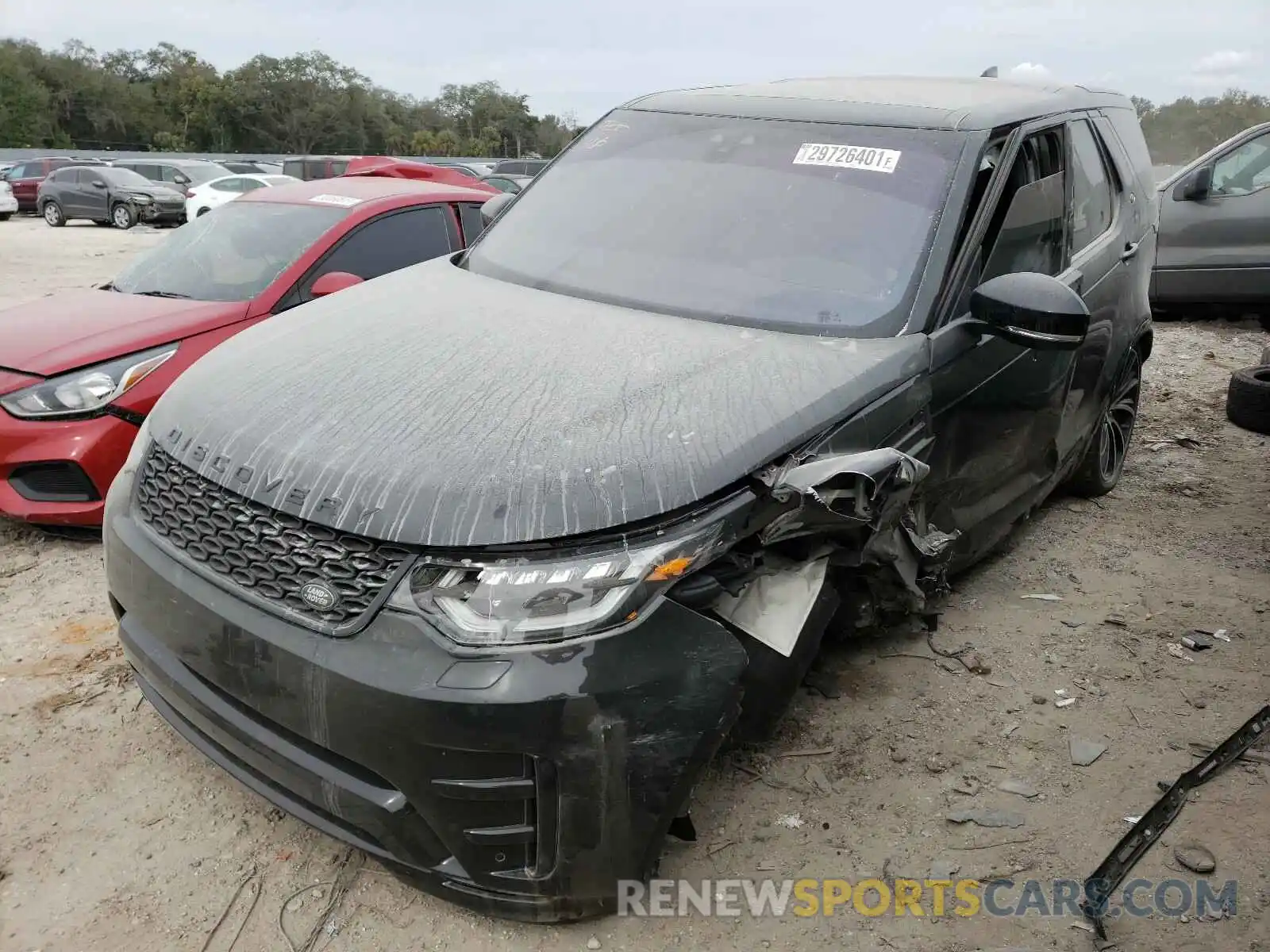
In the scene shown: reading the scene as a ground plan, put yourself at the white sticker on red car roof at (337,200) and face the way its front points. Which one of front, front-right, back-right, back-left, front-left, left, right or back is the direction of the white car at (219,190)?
back-right

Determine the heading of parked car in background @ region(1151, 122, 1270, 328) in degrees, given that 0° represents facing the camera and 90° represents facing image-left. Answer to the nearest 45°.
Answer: approximately 90°

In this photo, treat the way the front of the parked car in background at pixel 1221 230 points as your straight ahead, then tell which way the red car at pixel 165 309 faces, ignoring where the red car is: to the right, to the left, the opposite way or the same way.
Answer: to the left

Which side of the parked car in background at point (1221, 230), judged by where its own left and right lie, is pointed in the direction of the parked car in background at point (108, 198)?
front

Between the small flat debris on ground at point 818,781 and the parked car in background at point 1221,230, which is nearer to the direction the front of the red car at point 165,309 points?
the small flat debris on ground

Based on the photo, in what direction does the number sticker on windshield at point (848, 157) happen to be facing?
toward the camera

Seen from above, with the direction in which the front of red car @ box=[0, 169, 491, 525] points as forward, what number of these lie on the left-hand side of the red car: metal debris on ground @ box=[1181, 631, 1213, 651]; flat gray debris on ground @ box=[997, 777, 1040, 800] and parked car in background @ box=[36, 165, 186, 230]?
2

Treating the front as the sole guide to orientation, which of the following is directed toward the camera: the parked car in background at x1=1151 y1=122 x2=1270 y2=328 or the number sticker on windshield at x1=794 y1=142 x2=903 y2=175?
the number sticker on windshield
